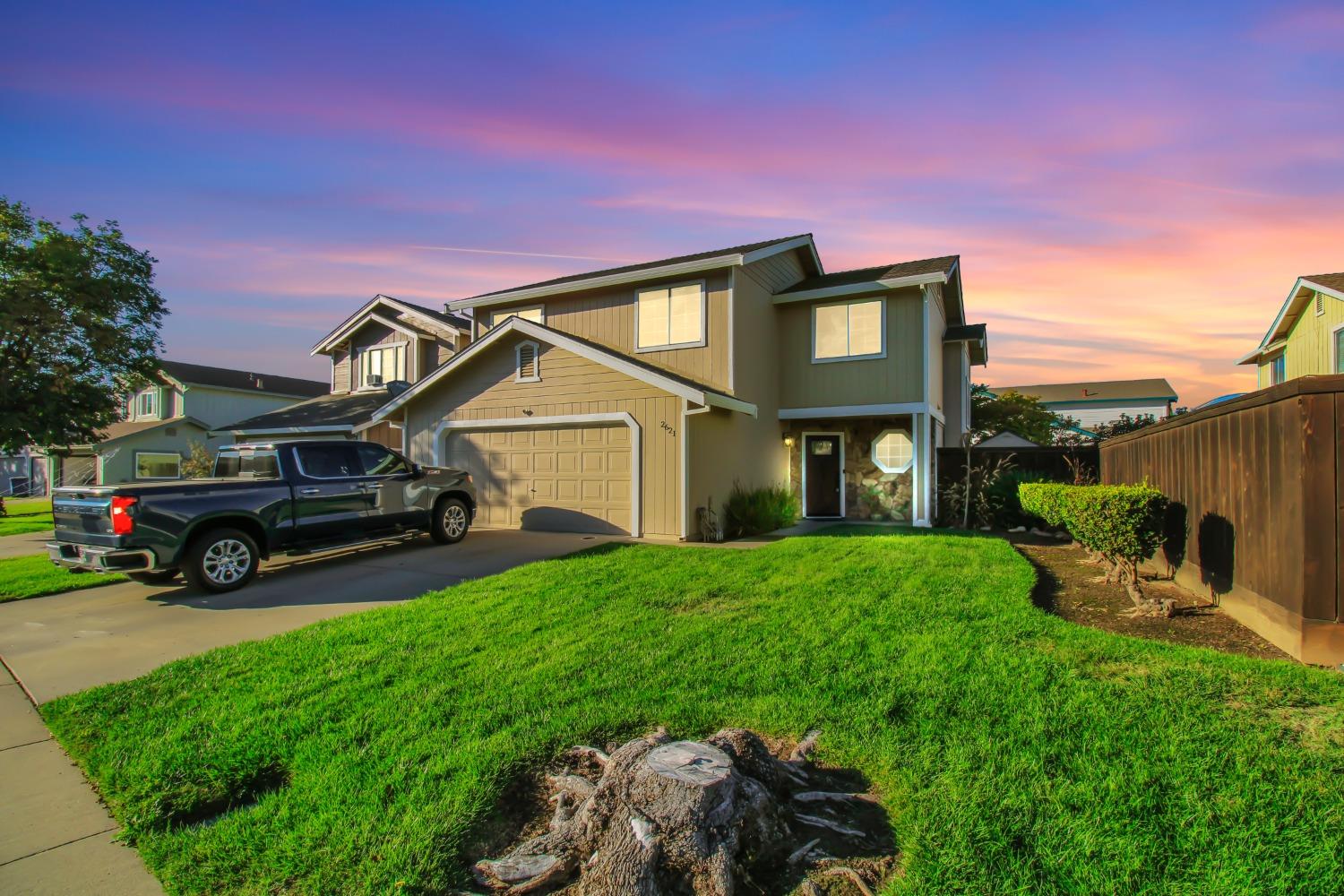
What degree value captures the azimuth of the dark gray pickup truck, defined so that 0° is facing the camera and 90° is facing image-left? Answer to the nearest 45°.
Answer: approximately 225°

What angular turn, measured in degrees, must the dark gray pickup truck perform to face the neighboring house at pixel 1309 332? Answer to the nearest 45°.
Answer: approximately 45° to its right

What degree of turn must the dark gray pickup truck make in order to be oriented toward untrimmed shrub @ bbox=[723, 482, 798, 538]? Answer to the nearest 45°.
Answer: approximately 45° to its right

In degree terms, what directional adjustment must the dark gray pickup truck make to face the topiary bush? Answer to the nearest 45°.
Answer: approximately 90° to its right

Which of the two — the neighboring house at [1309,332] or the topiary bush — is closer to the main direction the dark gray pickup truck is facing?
the neighboring house

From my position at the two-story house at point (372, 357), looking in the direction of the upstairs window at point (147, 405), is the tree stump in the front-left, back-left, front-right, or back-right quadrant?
back-left

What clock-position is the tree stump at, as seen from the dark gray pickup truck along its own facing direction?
The tree stump is roughly at 4 o'clock from the dark gray pickup truck.

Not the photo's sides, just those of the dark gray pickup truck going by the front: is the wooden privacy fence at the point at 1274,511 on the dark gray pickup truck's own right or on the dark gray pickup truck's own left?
on the dark gray pickup truck's own right

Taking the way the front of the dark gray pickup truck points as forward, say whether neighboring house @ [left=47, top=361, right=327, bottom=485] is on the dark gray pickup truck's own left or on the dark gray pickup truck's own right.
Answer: on the dark gray pickup truck's own left
